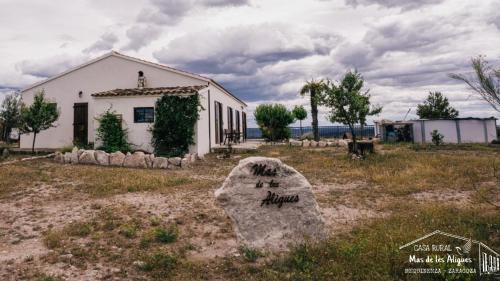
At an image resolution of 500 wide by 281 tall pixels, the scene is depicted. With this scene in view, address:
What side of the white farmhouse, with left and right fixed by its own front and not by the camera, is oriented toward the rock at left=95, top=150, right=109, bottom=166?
front

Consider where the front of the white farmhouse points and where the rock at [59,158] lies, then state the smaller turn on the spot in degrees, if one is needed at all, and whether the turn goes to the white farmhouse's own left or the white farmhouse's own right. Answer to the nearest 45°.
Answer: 0° — it already faces it

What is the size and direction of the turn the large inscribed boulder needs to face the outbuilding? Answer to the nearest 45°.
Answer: approximately 135° to its left

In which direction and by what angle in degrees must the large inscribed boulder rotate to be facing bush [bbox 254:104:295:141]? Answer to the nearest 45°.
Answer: approximately 180°

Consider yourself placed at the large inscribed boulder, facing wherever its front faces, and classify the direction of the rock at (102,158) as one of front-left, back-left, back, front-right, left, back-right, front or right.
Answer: back-right

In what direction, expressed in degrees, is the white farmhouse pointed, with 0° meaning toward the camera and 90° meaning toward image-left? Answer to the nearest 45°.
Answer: approximately 0°

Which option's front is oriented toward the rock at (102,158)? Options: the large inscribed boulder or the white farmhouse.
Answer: the white farmhouse

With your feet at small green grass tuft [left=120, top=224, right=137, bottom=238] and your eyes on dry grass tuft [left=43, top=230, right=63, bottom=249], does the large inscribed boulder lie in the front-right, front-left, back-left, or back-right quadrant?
back-left

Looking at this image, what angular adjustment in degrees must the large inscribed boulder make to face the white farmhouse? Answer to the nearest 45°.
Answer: approximately 135° to its right

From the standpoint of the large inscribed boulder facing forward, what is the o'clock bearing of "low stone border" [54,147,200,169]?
The low stone border is roughly at 5 o'clock from the large inscribed boulder.

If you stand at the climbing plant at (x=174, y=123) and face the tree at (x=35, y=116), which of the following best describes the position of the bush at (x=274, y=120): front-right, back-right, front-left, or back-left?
back-right

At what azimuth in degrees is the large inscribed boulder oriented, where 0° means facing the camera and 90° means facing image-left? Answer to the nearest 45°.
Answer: approximately 0°

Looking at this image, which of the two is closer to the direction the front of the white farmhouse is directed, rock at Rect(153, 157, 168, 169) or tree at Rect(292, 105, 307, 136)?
the rock

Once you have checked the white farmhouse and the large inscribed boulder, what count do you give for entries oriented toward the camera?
2

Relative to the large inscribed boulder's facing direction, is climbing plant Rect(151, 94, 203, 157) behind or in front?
behind
